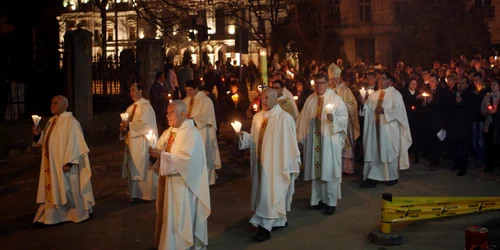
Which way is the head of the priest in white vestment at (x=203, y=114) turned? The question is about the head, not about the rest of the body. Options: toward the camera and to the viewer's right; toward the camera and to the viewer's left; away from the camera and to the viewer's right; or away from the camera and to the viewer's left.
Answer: toward the camera and to the viewer's left

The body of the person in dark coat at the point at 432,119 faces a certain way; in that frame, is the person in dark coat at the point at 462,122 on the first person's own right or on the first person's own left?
on the first person's own left

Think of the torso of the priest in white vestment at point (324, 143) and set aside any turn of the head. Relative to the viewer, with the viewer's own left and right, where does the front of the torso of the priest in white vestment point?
facing the viewer

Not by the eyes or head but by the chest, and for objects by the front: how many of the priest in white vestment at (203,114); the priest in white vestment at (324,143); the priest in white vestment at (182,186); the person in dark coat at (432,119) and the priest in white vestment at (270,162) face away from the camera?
0

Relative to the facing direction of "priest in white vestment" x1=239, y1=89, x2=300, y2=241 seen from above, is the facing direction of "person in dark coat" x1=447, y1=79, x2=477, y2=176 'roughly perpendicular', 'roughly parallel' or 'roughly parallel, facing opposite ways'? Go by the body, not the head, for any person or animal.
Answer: roughly parallel

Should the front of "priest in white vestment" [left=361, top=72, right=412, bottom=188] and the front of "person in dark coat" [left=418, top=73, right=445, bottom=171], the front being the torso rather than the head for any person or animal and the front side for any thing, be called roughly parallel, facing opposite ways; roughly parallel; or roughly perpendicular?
roughly parallel

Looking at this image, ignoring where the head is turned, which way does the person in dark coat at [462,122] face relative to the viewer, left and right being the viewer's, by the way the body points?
facing the viewer and to the left of the viewer

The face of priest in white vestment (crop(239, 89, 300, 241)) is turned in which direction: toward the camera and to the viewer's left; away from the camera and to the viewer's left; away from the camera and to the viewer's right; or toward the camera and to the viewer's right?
toward the camera and to the viewer's left

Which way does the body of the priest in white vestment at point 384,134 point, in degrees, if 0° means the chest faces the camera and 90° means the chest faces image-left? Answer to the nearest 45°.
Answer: approximately 45°

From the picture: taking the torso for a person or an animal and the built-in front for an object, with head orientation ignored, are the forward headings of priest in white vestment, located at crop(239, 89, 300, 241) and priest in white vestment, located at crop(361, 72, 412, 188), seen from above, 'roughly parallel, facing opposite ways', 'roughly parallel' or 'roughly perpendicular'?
roughly parallel

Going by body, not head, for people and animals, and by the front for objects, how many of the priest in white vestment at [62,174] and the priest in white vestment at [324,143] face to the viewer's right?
0

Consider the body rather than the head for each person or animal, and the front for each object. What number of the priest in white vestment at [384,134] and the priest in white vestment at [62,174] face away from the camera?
0

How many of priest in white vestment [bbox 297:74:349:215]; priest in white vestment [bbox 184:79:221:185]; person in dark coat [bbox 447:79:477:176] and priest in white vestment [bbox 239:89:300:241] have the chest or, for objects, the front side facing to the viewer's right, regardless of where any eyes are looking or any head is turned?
0

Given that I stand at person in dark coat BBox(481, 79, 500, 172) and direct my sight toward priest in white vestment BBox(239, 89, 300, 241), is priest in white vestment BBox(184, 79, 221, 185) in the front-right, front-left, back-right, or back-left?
front-right
